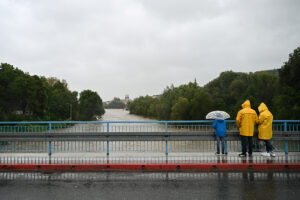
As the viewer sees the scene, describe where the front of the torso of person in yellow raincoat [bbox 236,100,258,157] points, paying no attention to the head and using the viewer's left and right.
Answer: facing away from the viewer
